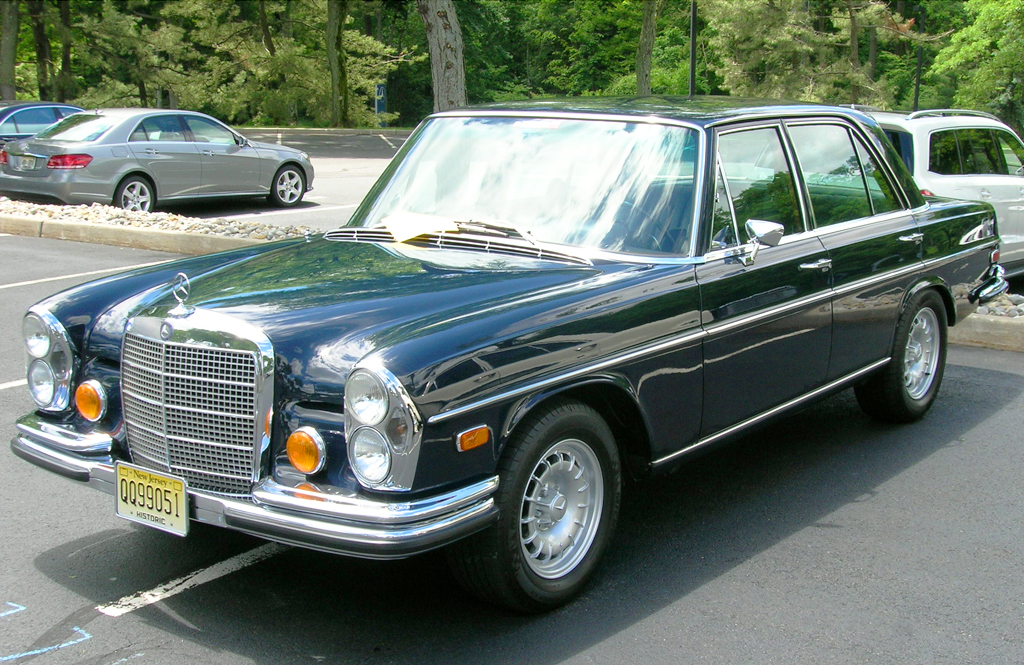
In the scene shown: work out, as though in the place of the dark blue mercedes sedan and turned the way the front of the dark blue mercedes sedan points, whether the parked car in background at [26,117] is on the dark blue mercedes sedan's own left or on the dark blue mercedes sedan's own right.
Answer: on the dark blue mercedes sedan's own right

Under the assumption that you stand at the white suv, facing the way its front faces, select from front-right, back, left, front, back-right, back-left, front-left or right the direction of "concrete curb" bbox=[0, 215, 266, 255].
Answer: back-left

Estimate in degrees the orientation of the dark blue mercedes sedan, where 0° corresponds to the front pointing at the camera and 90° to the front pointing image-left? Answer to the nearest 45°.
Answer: approximately 45°

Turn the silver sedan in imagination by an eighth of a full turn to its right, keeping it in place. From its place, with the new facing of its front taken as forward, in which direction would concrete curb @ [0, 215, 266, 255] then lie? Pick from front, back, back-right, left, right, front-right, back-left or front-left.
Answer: right

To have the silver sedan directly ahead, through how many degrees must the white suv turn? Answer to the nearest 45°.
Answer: approximately 135° to its left

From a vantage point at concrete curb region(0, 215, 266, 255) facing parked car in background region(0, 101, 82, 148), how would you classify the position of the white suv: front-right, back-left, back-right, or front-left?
back-right

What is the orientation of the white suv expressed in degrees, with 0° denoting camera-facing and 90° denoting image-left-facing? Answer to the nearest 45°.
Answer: approximately 225°

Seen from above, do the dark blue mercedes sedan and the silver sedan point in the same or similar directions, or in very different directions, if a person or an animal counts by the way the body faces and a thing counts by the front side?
very different directions

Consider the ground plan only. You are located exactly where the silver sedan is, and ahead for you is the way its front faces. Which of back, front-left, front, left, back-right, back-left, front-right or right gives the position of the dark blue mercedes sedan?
back-right

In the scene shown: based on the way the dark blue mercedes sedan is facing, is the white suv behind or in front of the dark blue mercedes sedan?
behind

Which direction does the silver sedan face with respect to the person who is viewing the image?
facing away from the viewer and to the right of the viewer

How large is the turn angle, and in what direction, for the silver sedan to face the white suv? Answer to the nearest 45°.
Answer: approximately 90° to its right
